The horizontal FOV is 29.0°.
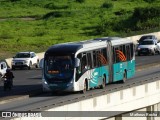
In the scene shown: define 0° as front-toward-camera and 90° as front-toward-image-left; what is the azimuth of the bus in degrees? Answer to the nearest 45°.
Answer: approximately 45°
